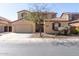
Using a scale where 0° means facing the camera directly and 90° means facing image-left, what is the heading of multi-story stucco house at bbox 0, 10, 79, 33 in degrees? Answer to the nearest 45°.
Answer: approximately 0°
